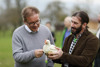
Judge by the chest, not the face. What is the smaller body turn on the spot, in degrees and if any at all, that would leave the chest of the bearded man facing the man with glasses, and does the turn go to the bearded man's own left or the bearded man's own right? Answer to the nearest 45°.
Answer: approximately 45° to the bearded man's own right

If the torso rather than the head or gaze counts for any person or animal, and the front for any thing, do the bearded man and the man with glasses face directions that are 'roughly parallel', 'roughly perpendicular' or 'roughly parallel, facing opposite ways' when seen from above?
roughly perpendicular

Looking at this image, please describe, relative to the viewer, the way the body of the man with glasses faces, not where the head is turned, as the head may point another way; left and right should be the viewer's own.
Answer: facing the viewer and to the right of the viewer

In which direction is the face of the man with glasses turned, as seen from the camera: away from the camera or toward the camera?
toward the camera

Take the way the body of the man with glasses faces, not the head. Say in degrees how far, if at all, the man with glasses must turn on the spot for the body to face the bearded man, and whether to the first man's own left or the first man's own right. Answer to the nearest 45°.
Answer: approximately 45° to the first man's own left

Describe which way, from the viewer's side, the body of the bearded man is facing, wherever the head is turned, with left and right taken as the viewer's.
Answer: facing the viewer and to the left of the viewer

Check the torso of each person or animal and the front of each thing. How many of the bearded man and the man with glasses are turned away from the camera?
0
